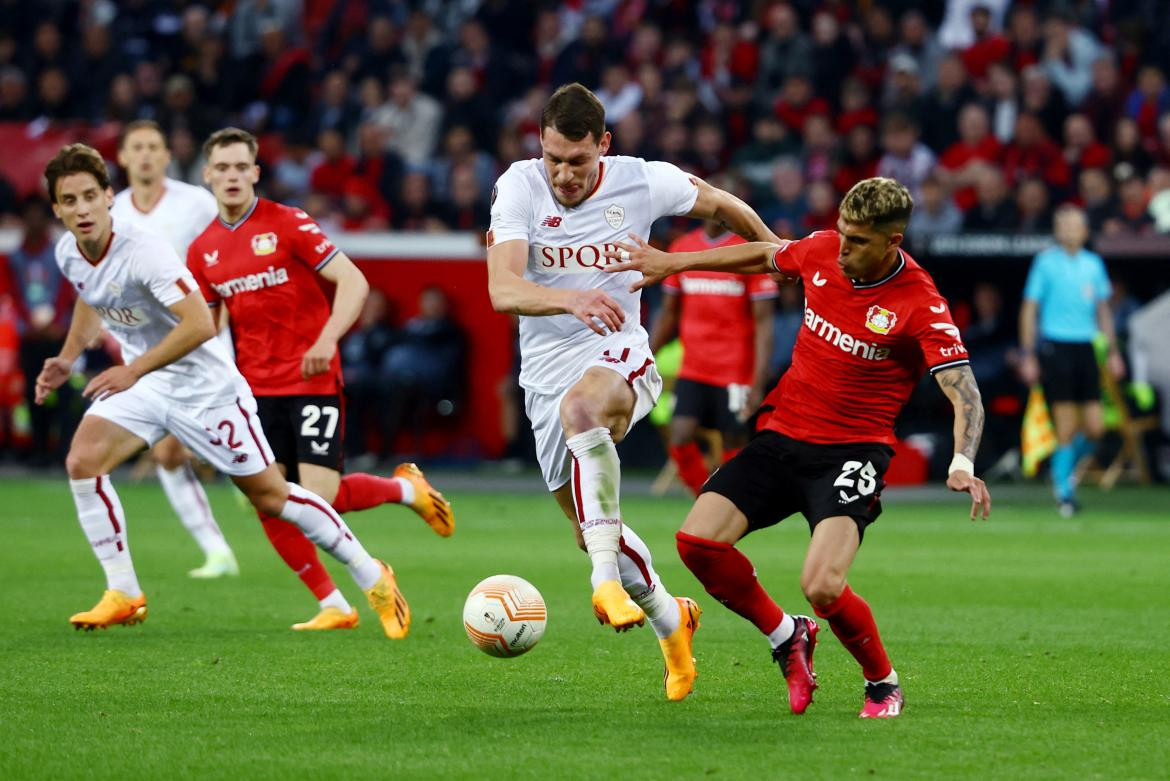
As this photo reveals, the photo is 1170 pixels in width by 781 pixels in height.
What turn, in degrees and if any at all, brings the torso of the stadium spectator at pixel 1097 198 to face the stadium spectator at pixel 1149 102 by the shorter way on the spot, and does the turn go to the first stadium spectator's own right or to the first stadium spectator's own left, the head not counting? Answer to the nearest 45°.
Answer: approximately 180°

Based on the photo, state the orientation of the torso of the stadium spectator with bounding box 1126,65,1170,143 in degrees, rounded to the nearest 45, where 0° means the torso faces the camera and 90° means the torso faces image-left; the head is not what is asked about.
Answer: approximately 0°

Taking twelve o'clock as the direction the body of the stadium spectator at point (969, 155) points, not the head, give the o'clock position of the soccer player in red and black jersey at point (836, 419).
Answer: The soccer player in red and black jersey is roughly at 12 o'clock from the stadium spectator.

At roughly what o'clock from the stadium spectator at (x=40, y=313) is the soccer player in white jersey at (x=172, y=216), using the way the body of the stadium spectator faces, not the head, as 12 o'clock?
The soccer player in white jersey is roughly at 12 o'clock from the stadium spectator.

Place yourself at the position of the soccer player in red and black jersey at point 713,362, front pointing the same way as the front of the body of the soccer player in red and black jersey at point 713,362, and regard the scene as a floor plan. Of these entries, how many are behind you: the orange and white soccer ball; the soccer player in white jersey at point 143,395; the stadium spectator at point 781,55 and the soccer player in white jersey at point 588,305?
1

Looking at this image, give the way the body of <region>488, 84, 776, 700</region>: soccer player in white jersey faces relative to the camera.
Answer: toward the camera

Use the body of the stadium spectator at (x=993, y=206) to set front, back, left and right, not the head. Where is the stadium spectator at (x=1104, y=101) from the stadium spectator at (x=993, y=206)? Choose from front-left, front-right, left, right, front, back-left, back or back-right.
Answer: back-left

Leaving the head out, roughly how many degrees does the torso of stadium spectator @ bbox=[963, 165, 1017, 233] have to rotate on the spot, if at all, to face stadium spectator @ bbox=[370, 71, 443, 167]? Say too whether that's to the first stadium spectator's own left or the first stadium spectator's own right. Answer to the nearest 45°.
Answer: approximately 90° to the first stadium spectator's own right

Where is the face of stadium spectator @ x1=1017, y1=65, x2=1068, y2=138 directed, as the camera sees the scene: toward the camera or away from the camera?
toward the camera

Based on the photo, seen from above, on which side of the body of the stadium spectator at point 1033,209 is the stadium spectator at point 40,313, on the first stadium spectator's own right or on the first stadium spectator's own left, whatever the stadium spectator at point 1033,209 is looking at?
on the first stadium spectator's own right

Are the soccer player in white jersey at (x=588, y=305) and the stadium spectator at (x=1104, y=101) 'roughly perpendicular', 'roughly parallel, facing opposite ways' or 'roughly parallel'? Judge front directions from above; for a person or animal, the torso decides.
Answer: roughly parallel

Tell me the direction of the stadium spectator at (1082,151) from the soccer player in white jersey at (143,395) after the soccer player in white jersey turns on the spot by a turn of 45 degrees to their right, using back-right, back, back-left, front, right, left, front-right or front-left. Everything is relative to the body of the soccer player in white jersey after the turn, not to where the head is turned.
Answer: back-right

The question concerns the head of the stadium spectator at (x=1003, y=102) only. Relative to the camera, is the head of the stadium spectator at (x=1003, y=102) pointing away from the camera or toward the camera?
toward the camera

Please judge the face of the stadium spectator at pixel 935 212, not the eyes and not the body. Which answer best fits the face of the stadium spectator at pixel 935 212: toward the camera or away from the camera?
toward the camera

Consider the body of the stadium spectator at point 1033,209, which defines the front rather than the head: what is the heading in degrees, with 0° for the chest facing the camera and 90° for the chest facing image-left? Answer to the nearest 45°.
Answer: approximately 0°

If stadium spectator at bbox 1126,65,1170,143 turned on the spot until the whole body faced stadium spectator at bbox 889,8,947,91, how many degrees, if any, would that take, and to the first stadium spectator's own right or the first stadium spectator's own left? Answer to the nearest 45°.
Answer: approximately 90° to the first stadium spectator's own right

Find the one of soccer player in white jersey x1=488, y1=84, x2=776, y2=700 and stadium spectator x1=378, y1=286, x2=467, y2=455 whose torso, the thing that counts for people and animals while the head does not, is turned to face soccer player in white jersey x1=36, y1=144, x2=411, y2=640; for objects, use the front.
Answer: the stadium spectator
